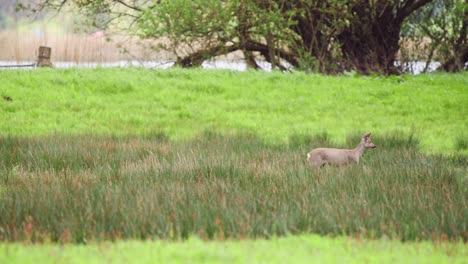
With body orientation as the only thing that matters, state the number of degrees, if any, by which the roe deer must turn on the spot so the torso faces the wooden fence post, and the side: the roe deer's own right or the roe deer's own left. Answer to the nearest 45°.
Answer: approximately 135° to the roe deer's own left

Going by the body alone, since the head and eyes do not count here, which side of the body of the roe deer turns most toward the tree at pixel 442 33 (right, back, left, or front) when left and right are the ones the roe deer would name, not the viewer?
left

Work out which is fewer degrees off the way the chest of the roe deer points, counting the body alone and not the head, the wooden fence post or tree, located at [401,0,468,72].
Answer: the tree

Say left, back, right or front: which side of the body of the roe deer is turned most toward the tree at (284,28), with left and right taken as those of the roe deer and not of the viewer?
left

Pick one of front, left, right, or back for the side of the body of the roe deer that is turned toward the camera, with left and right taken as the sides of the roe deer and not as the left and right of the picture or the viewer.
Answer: right
